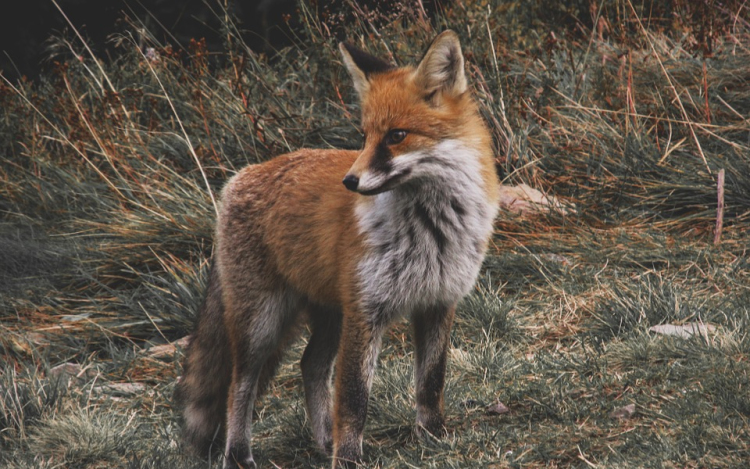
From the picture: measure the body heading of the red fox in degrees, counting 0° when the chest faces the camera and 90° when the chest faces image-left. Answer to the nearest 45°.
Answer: approximately 315°

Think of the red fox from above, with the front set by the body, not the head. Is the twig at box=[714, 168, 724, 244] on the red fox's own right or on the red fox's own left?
on the red fox's own left
